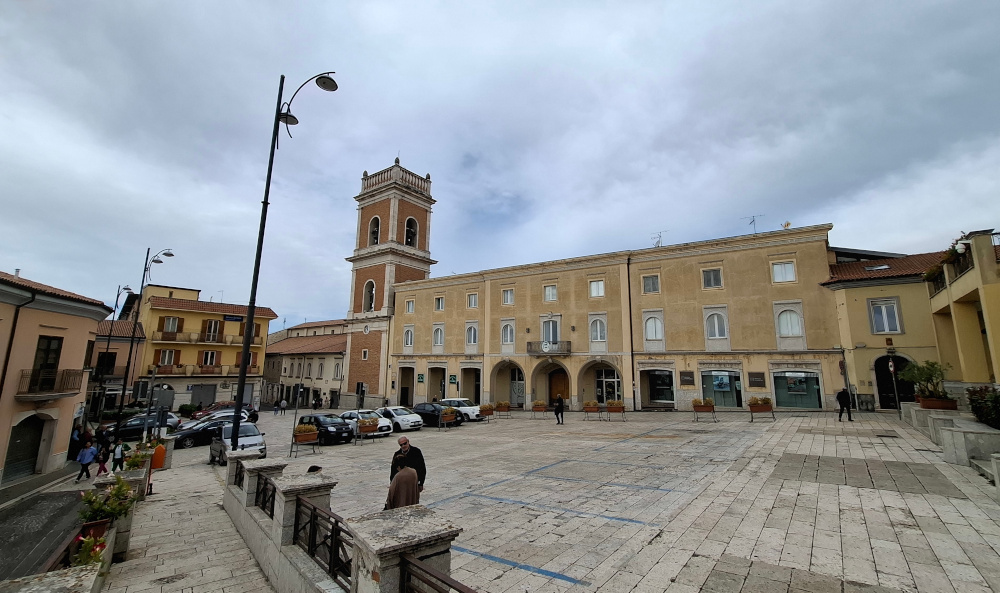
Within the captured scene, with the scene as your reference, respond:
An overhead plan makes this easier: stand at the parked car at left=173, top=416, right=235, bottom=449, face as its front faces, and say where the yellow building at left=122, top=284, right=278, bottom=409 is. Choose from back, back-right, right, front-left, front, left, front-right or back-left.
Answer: back-right

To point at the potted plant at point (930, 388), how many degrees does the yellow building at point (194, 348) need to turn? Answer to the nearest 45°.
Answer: approximately 45° to its left

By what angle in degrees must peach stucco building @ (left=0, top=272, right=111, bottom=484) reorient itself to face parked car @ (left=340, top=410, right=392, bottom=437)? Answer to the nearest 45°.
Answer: approximately 45° to its left

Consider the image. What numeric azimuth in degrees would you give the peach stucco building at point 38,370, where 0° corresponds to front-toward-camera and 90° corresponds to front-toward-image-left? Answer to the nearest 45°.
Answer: approximately 315°

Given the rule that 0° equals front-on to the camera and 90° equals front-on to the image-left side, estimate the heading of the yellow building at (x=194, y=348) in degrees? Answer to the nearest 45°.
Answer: approximately 0°

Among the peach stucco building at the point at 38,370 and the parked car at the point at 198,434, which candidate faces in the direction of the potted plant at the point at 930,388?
the peach stucco building

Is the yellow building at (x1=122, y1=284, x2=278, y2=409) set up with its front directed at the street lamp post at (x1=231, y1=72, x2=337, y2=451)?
yes

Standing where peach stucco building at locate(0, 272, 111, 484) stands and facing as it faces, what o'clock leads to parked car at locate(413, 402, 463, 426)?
The parked car is roughly at 11 o'clock from the peach stucco building.

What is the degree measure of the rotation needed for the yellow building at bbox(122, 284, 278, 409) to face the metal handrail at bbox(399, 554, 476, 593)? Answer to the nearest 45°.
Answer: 0° — it already faces it
